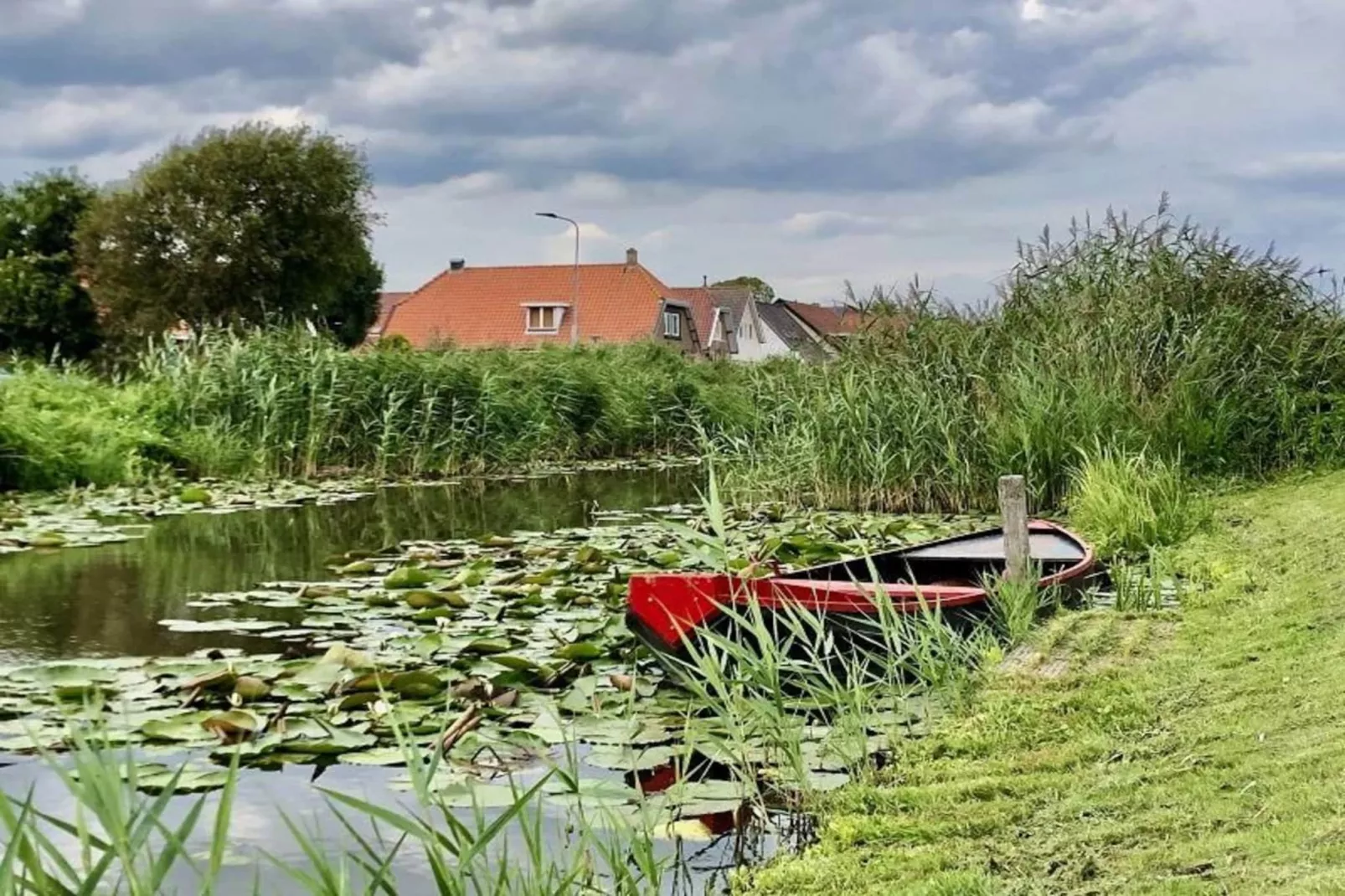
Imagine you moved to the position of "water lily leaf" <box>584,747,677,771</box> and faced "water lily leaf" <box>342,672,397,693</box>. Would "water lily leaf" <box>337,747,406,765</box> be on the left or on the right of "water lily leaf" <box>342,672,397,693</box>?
left

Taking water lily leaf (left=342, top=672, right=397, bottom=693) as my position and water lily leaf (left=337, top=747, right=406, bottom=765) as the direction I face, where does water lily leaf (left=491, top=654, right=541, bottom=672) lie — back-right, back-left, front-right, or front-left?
back-left

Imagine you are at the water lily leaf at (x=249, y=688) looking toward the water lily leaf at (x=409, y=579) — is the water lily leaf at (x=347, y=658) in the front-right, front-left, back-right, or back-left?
front-right

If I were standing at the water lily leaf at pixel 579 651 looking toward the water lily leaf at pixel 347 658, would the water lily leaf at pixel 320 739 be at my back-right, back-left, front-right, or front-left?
front-left

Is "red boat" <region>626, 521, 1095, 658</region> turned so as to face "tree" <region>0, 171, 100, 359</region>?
no
